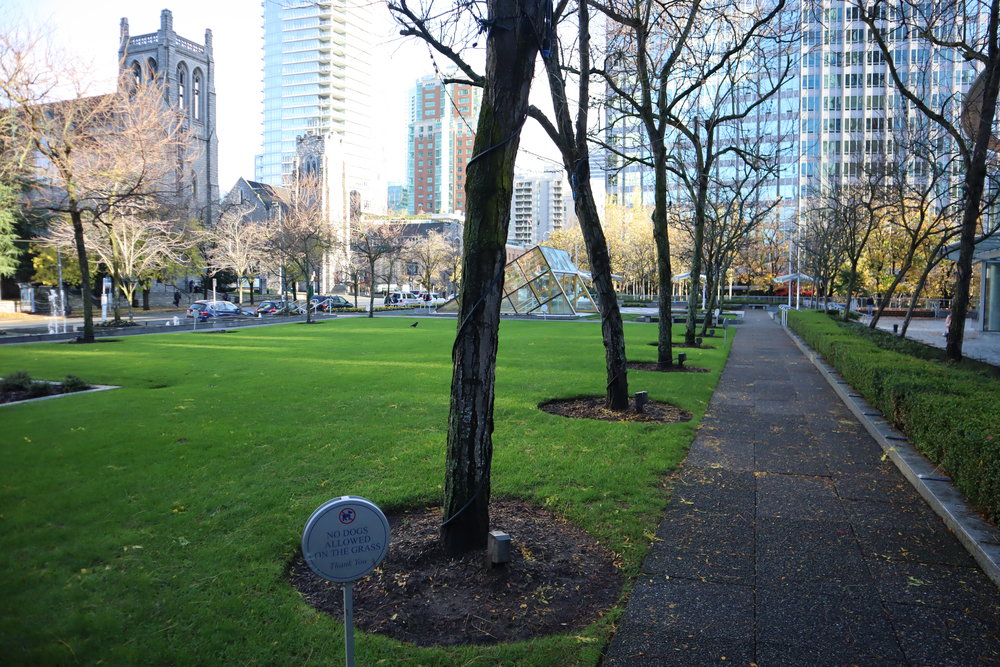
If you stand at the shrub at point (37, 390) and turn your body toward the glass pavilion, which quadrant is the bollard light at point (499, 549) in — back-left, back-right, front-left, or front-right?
back-right

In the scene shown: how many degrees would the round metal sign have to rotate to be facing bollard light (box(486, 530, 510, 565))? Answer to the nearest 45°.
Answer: approximately 135° to its left

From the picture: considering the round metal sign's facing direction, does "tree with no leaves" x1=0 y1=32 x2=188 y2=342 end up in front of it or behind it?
behind

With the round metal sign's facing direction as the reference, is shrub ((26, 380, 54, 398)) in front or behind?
behind

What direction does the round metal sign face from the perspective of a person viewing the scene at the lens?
facing the viewer

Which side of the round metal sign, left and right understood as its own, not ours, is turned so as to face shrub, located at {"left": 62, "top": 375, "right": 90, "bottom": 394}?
back

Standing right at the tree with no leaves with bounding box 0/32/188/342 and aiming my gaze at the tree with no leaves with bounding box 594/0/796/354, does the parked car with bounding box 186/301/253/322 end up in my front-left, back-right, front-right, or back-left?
back-left

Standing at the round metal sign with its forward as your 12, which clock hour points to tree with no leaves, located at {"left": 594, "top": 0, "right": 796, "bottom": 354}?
The tree with no leaves is roughly at 7 o'clock from the round metal sign.

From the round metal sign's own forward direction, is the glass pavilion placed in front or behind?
behind

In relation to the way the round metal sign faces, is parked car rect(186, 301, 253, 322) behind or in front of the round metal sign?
behind
